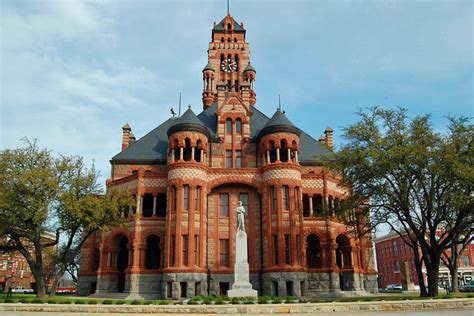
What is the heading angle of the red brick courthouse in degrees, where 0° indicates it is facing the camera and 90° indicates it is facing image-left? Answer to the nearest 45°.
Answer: approximately 0°
